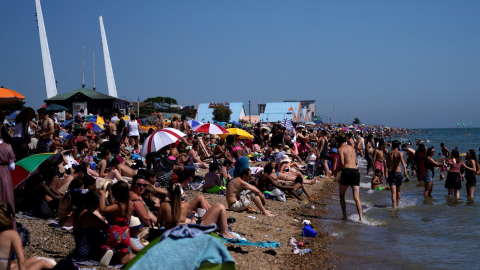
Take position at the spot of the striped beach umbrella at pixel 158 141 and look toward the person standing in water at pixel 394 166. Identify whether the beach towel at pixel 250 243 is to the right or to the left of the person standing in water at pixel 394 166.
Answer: right

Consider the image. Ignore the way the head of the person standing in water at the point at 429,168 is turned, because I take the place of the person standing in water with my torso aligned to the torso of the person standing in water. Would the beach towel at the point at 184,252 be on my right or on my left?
on my right

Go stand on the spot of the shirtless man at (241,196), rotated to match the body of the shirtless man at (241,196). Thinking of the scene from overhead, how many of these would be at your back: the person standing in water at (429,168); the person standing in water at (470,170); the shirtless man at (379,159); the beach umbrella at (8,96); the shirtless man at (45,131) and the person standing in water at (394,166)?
2

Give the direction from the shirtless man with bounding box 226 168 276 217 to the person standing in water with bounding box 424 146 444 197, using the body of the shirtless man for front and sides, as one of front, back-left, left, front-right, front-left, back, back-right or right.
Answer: front-left

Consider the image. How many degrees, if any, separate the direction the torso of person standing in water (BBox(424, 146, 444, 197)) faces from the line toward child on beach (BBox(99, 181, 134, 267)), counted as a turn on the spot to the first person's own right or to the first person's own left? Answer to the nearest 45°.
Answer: approximately 90° to the first person's own right

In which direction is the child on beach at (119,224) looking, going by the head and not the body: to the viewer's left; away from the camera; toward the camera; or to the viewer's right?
away from the camera

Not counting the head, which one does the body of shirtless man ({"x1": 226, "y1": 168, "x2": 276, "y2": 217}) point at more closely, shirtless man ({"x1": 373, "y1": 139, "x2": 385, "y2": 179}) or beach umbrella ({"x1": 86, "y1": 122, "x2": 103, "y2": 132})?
the shirtless man

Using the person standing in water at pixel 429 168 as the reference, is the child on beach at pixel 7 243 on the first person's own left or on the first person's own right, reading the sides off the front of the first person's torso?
on the first person's own right

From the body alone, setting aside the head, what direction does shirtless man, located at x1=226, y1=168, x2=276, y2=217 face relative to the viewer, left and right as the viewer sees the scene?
facing to the right of the viewer

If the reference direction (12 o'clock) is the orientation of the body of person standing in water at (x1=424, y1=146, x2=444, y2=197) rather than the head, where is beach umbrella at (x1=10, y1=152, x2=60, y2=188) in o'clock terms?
The beach umbrella is roughly at 4 o'clock from the person standing in water.

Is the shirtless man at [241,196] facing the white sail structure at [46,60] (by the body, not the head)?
no

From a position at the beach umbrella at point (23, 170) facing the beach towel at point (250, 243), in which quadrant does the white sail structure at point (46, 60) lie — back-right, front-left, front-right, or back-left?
back-left

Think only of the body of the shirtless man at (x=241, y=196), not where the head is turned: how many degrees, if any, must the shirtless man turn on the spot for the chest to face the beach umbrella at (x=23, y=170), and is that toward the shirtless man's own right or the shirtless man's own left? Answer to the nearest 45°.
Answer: approximately 135° to the shirtless man's own right

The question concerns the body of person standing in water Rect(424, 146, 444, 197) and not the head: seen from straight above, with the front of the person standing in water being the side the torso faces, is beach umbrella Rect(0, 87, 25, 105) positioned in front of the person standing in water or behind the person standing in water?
behind
